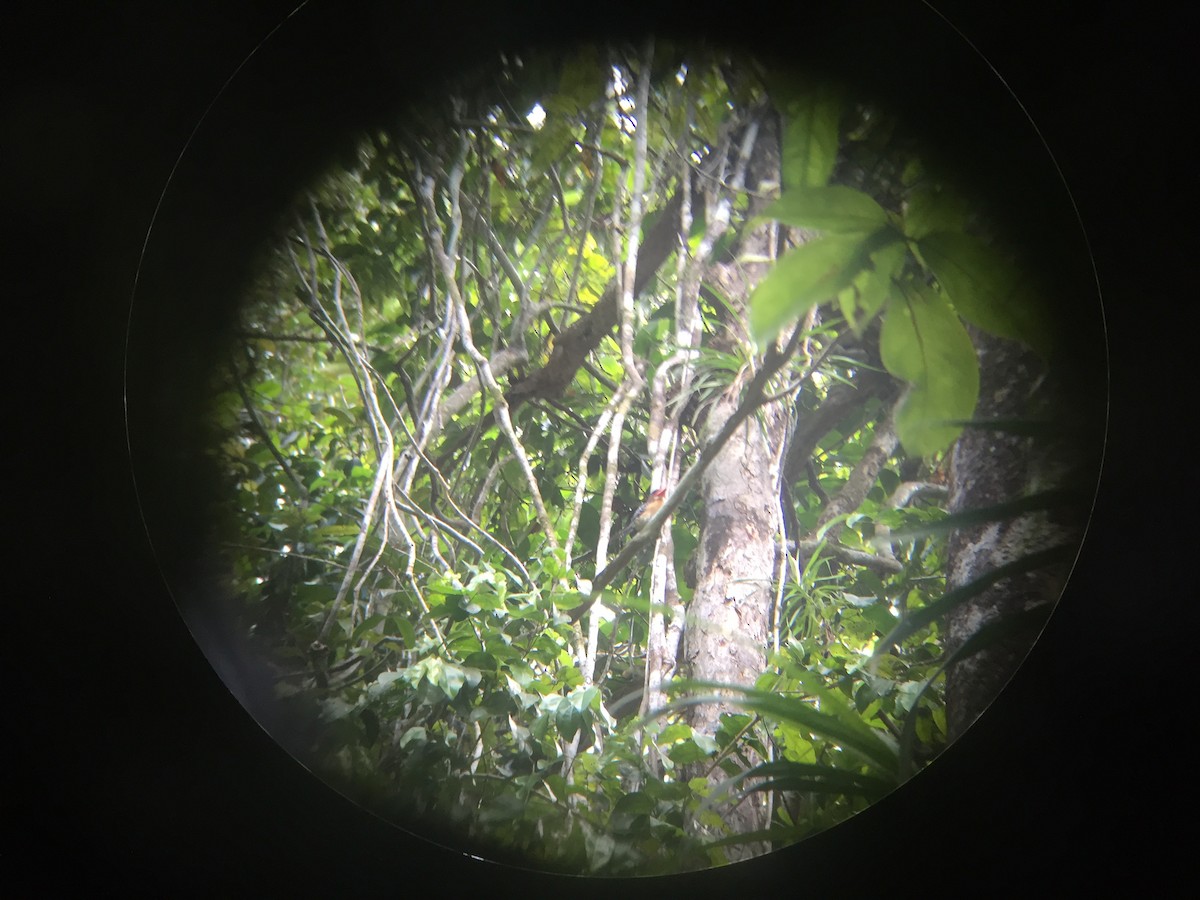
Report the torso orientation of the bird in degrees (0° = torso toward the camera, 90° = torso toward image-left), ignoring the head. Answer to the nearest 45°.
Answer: approximately 270°
